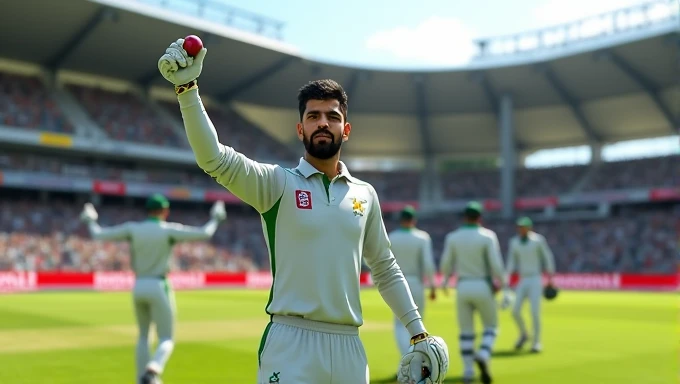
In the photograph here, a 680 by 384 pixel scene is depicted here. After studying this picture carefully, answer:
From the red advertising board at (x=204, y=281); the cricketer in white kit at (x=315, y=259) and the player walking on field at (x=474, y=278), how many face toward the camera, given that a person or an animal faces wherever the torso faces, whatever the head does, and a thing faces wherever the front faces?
2

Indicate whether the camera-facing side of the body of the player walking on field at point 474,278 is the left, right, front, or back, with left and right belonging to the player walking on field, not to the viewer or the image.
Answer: back

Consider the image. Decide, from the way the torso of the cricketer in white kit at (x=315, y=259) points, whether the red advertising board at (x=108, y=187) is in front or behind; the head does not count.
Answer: behind

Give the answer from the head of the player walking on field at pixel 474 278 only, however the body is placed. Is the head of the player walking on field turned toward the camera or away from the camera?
away from the camera

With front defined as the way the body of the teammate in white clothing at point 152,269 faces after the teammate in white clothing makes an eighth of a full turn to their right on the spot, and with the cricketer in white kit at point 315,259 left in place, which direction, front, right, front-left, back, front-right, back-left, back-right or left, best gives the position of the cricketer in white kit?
back-right

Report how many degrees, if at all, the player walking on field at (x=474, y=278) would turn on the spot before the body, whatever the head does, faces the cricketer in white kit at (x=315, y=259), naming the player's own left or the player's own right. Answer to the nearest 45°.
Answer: approximately 180°

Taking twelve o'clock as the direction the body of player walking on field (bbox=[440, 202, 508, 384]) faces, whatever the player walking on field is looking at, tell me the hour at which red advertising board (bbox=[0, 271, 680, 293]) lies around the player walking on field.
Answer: The red advertising board is roughly at 11 o'clock from the player walking on field.

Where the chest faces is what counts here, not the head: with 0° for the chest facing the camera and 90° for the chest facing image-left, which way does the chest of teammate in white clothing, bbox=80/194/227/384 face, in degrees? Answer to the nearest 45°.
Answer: approximately 180°

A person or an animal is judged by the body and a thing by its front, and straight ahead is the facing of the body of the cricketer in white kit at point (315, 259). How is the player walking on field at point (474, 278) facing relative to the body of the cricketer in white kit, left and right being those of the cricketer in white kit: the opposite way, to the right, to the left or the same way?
the opposite way

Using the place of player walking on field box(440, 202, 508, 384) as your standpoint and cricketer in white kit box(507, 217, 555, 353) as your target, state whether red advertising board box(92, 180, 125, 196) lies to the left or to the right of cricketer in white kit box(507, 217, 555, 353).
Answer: left

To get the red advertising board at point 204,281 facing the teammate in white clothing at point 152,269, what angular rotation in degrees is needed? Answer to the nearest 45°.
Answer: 0° — it already faces them
